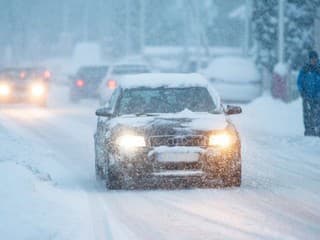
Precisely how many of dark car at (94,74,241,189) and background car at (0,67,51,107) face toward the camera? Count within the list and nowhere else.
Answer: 2

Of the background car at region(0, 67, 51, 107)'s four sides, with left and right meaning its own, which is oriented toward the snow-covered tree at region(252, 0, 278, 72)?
left

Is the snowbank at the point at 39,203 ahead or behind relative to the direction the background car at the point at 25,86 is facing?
ahead

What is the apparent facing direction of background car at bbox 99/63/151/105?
away from the camera

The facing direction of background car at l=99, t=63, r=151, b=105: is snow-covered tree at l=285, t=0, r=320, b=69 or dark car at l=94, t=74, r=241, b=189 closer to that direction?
the snow-covered tree

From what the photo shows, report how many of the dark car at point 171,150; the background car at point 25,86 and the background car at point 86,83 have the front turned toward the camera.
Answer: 2

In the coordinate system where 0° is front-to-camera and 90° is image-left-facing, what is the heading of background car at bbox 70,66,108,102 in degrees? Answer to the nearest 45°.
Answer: approximately 180°

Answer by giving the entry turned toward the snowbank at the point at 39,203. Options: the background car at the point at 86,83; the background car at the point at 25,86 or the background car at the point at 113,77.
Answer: the background car at the point at 25,86

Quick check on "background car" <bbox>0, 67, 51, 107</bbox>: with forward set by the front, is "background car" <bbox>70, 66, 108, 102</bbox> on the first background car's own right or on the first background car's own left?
on the first background car's own left

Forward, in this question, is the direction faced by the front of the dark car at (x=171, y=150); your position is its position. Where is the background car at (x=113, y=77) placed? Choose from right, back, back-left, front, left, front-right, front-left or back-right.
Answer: back

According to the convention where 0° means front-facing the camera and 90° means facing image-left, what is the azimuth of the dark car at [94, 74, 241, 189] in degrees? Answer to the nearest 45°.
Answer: approximately 0°

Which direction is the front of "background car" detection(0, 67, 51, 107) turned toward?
toward the camera
